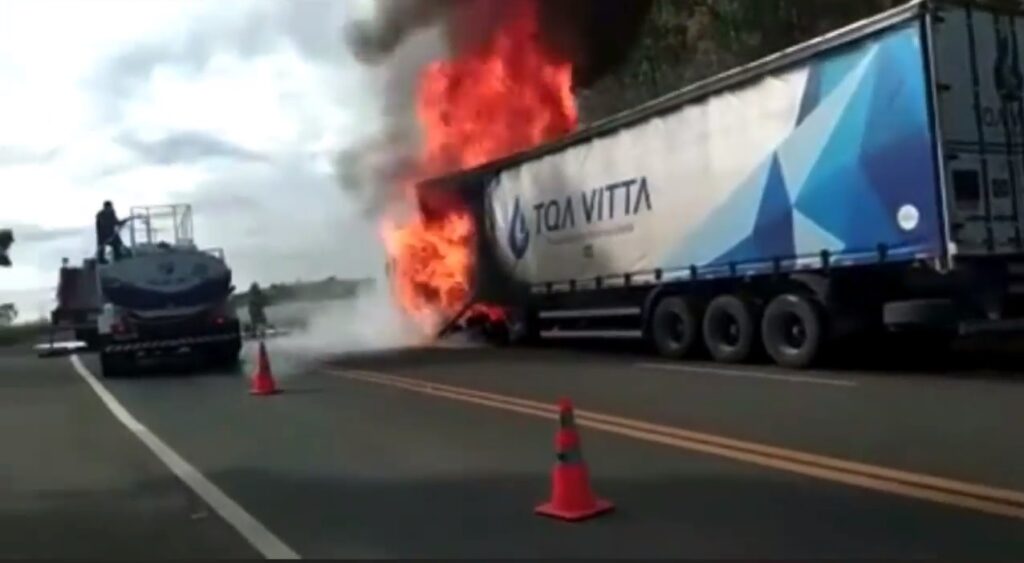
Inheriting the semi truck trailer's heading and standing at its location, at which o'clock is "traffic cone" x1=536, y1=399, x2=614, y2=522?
The traffic cone is roughly at 8 o'clock from the semi truck trailer.

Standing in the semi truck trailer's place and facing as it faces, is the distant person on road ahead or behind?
ahead

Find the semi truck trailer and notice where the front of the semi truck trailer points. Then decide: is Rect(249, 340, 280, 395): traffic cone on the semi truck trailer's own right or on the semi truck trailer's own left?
on the semi truck trailer's own left

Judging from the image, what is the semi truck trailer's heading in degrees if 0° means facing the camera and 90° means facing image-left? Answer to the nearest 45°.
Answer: approximately 135°

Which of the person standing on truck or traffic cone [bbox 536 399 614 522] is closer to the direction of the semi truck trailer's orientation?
the person standing on truck
